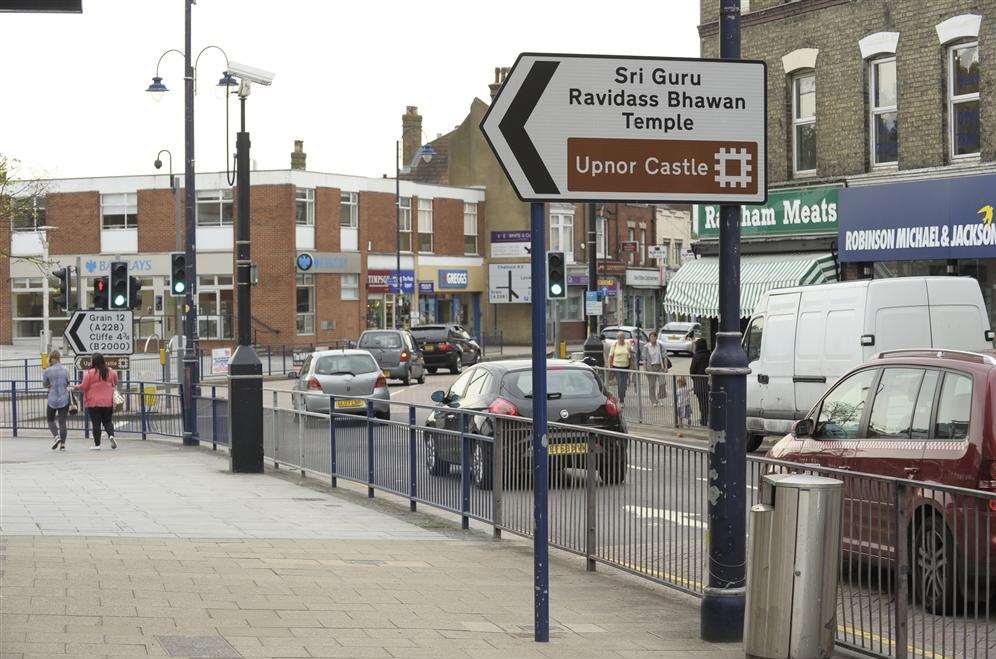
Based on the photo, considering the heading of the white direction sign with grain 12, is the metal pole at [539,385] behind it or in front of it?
in front

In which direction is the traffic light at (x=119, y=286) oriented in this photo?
toward the camera

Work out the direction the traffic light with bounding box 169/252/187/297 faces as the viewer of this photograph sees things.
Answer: facing the viewer

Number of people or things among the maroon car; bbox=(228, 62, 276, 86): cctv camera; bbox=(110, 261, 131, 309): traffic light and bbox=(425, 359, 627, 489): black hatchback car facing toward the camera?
1

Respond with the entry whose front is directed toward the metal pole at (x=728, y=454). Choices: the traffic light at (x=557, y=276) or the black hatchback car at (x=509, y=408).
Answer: the traffic light

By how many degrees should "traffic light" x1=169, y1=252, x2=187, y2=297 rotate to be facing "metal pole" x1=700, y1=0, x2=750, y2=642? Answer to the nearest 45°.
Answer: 0° — it already faces it

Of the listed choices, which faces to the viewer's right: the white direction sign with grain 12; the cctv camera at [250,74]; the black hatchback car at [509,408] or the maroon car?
the cctv camera

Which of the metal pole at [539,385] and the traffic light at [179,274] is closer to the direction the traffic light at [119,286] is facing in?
the metal pole

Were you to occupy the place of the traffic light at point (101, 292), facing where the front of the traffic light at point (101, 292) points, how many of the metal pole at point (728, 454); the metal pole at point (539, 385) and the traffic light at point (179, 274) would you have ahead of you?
2

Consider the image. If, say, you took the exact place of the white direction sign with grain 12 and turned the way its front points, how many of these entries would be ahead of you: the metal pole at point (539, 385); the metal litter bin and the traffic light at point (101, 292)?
2

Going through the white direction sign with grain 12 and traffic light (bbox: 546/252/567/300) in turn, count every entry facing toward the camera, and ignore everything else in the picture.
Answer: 2

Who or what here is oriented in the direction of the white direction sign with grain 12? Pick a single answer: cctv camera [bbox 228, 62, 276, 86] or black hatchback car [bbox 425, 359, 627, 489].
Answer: the black hatchback car

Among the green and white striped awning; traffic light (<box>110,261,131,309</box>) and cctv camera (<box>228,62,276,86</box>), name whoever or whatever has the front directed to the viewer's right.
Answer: the cctv camera

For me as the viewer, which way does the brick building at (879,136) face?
facing the viewer and to the left of the viewer

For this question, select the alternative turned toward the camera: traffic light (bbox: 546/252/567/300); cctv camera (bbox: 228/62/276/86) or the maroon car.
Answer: the traffic light

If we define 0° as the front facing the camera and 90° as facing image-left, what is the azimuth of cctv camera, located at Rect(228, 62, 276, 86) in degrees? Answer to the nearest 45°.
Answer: approximately 270°

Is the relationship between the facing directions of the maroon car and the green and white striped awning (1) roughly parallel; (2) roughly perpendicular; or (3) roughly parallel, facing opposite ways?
roughly perpendicular
